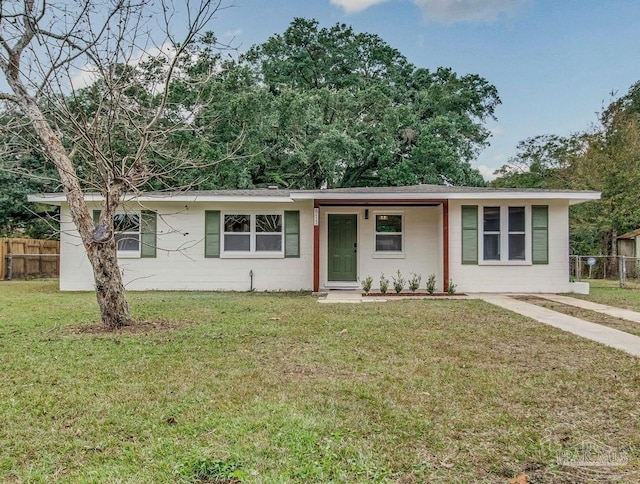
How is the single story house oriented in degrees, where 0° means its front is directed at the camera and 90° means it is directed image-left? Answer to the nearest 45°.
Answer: approximately 0°

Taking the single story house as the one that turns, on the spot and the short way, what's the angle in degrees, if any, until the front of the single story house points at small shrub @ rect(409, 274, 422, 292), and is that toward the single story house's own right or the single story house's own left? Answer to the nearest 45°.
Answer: approximately 90° to the single story house's own left

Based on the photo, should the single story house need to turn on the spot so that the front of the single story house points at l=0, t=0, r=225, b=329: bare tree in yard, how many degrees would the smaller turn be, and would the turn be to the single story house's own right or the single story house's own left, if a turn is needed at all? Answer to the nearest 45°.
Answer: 0° — it already faces it

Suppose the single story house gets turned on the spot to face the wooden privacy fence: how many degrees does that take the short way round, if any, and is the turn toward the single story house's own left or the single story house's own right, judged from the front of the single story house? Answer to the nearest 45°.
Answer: approximately 135° to the single story house's own right
